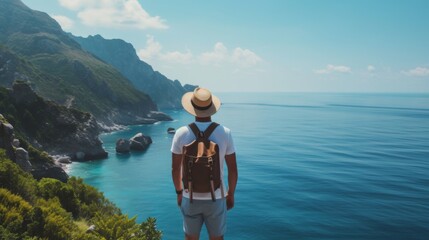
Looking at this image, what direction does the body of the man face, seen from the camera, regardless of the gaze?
away from the camera

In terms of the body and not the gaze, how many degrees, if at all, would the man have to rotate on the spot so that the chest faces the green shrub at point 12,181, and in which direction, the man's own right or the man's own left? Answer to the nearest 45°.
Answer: approximately 45° to the man's own left

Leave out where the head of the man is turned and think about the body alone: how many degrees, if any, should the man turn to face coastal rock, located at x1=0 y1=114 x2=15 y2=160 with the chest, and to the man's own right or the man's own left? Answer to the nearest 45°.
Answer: approximately 45° to the man's own left

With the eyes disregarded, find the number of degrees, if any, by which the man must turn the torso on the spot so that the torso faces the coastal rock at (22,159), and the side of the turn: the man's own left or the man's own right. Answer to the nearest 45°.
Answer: approximately 45° to the man's own left

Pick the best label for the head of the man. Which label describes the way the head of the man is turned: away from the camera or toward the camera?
away from the camera
